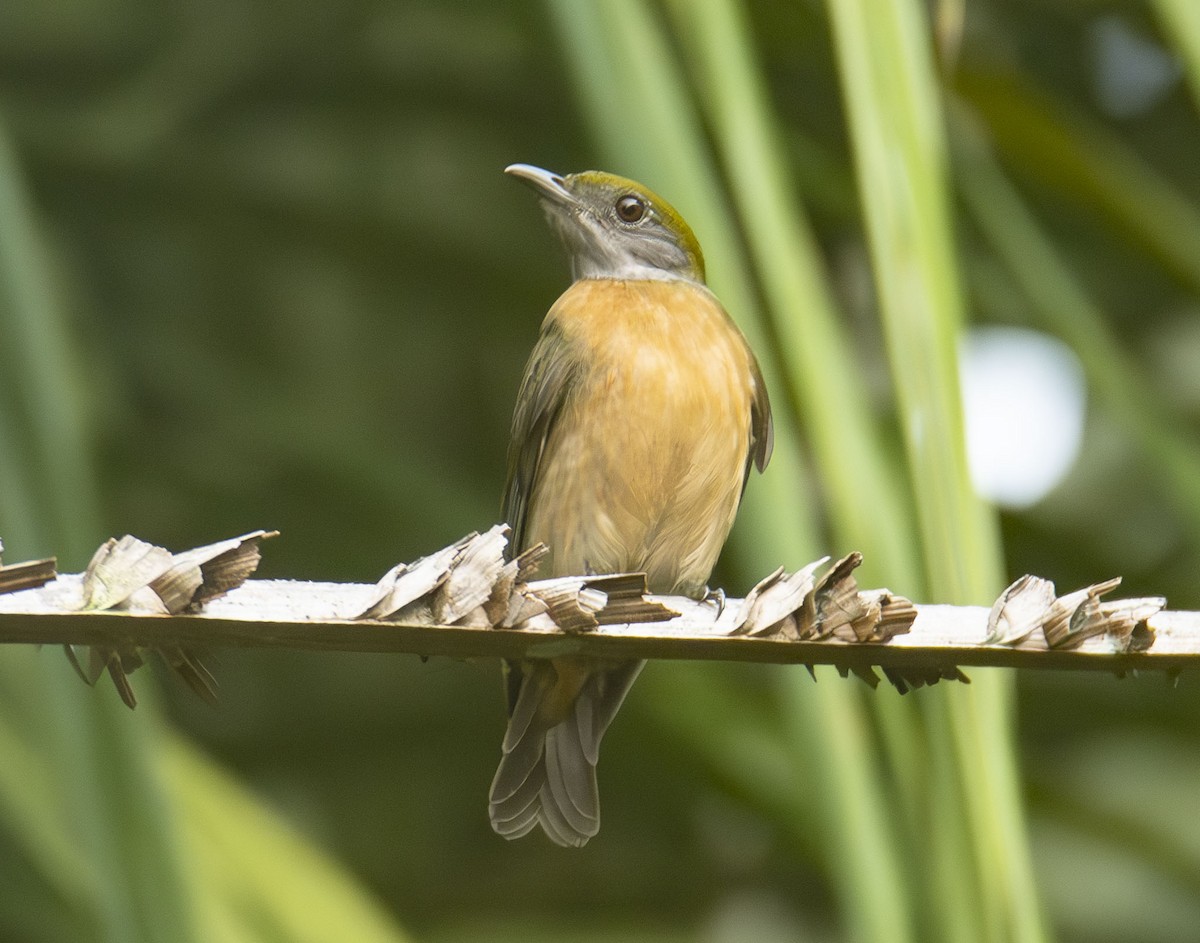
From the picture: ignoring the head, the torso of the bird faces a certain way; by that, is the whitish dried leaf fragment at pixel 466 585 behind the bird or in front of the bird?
in front

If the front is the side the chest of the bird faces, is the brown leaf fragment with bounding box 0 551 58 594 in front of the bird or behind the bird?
in front

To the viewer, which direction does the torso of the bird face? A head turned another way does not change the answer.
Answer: toward the camera

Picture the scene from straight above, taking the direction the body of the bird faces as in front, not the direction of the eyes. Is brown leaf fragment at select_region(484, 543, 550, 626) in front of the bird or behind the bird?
in front
